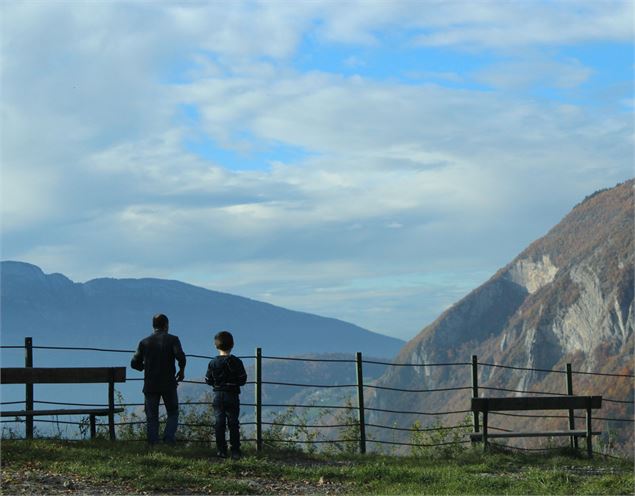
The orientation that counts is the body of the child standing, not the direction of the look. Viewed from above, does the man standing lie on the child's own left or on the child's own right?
on the child's own left

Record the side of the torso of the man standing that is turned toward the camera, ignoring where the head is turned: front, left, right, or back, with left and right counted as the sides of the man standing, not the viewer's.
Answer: back

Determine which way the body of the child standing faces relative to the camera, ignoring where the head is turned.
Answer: away from the camera

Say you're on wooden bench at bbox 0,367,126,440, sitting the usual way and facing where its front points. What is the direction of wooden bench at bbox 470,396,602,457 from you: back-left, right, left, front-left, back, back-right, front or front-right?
right

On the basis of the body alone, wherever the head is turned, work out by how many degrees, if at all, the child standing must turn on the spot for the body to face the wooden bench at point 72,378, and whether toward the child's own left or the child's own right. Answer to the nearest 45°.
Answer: approximately 45° to the child's own left

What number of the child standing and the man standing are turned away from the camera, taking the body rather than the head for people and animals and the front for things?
2

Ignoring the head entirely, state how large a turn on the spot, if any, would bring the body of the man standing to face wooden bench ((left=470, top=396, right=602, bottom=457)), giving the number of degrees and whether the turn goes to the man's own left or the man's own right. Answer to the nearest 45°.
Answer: approximately 90° to the man's own right

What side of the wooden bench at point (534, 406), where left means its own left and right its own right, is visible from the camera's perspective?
back

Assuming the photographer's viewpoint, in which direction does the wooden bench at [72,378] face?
facing away from the viewer

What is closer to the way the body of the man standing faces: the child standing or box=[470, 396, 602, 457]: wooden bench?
the wooden bench

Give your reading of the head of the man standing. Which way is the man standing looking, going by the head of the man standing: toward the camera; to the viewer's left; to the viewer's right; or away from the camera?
away from the camera

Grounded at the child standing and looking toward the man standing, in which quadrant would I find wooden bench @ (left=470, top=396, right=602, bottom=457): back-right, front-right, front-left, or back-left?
back-right
